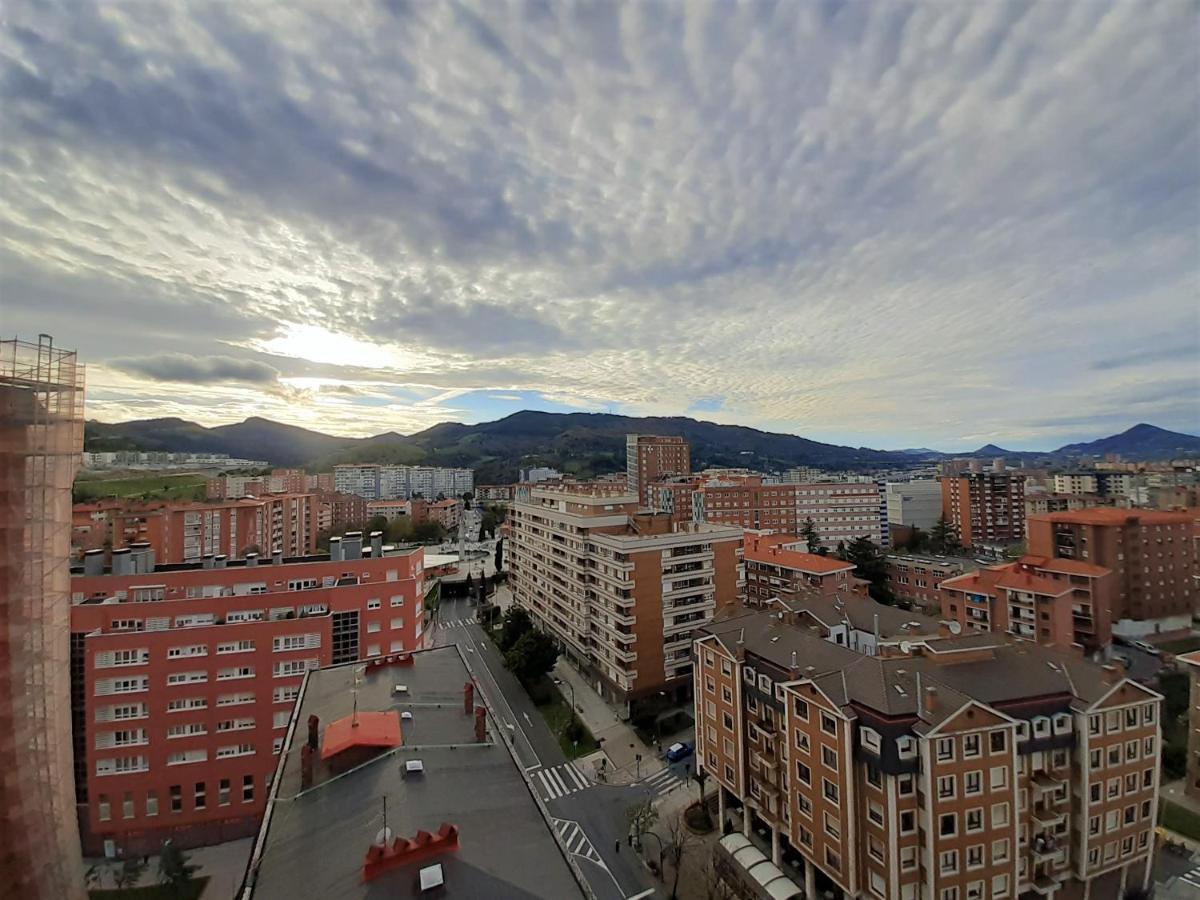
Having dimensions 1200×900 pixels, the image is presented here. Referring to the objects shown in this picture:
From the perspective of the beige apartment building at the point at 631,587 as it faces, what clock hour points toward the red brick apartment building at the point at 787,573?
The red brick apartment building is roughly at 6 o'clock from the beige apartment building.

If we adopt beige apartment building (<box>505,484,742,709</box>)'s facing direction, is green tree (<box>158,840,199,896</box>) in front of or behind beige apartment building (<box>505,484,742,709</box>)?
in front

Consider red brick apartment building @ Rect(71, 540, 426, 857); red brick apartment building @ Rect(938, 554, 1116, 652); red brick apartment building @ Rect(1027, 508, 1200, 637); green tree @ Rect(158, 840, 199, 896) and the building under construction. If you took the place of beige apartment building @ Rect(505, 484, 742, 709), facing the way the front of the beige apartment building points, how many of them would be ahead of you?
3

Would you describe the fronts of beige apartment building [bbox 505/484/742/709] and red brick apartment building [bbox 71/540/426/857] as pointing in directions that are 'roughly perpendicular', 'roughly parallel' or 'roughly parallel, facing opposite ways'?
roughly perpendicular

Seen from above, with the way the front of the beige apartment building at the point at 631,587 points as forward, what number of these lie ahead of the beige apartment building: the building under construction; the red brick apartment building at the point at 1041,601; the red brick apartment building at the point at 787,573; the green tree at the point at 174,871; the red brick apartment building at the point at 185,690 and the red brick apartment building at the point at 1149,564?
3

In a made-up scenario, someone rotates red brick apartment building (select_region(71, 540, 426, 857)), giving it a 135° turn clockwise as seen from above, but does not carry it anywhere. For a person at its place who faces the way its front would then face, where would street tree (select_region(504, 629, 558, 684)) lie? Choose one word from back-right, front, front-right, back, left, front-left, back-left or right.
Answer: back-right

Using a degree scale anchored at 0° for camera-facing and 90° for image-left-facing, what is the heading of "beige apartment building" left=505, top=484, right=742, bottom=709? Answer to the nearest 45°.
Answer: approximately 45°

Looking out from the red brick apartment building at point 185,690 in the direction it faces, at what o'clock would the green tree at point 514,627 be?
The green tree is roughly at 8 o'clock from the red brick apartment building.

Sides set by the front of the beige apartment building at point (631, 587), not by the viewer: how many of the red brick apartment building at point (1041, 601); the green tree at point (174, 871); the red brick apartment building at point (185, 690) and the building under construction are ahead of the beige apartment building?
3

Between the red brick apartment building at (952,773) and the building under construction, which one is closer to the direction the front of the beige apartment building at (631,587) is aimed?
the building under construction

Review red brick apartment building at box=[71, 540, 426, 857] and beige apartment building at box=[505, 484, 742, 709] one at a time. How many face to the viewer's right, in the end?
0

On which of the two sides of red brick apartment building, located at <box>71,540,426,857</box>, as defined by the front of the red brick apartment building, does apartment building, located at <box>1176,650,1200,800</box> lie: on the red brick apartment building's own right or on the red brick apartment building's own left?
on the red brick apartment building's own left
